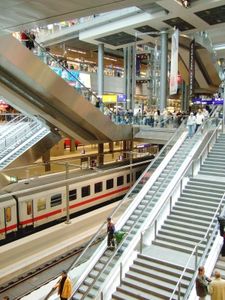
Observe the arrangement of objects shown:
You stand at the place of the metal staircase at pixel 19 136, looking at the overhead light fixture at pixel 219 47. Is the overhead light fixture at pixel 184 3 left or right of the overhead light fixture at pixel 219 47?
right

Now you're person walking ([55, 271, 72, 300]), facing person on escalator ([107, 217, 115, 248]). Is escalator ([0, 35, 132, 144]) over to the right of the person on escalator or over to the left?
left

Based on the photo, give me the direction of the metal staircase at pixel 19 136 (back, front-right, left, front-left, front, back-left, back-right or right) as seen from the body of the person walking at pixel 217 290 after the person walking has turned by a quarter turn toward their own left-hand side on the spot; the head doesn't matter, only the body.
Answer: front-right

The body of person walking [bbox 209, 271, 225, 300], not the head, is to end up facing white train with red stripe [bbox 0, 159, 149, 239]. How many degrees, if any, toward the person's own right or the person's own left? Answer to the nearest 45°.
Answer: approximately 45° to the person's own left

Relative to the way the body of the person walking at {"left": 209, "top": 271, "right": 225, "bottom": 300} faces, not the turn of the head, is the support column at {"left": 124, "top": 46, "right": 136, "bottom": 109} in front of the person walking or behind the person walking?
in front

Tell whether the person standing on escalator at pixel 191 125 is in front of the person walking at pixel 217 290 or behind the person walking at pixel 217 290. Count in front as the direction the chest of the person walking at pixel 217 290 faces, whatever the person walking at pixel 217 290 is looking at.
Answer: in front

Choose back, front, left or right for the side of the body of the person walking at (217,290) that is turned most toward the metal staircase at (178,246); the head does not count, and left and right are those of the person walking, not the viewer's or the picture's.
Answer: front

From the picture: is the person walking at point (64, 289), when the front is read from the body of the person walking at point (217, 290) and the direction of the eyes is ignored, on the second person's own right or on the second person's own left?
on the second person's own left

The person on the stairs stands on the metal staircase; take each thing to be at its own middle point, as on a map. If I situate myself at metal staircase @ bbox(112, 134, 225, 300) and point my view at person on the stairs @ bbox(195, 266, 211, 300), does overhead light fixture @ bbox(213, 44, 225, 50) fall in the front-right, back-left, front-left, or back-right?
back-left

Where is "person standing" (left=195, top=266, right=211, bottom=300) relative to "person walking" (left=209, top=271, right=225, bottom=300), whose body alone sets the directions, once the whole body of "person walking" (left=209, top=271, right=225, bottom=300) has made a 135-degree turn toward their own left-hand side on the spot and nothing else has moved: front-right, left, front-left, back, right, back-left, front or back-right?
right

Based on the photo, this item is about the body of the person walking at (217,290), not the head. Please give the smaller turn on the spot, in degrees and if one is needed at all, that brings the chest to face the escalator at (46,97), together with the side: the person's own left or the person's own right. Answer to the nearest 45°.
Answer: approximately 45° to the person's own left

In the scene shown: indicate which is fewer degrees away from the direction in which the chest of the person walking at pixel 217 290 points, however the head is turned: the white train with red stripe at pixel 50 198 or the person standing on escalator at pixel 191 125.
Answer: the person standing on escalator

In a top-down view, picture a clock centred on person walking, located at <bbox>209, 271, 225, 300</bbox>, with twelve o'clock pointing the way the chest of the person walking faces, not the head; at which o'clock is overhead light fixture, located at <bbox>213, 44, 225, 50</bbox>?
The overhead light fixture is roughly at 12 o'clock from the person walking.

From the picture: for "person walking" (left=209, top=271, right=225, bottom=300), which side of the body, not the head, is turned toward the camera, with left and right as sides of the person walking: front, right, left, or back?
back

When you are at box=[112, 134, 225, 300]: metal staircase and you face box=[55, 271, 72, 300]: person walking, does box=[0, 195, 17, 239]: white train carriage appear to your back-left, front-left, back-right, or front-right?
front-right

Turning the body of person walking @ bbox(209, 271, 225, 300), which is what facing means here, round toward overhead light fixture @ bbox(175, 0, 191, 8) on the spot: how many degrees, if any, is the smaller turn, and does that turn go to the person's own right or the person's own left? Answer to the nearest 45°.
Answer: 0° — they already face it
